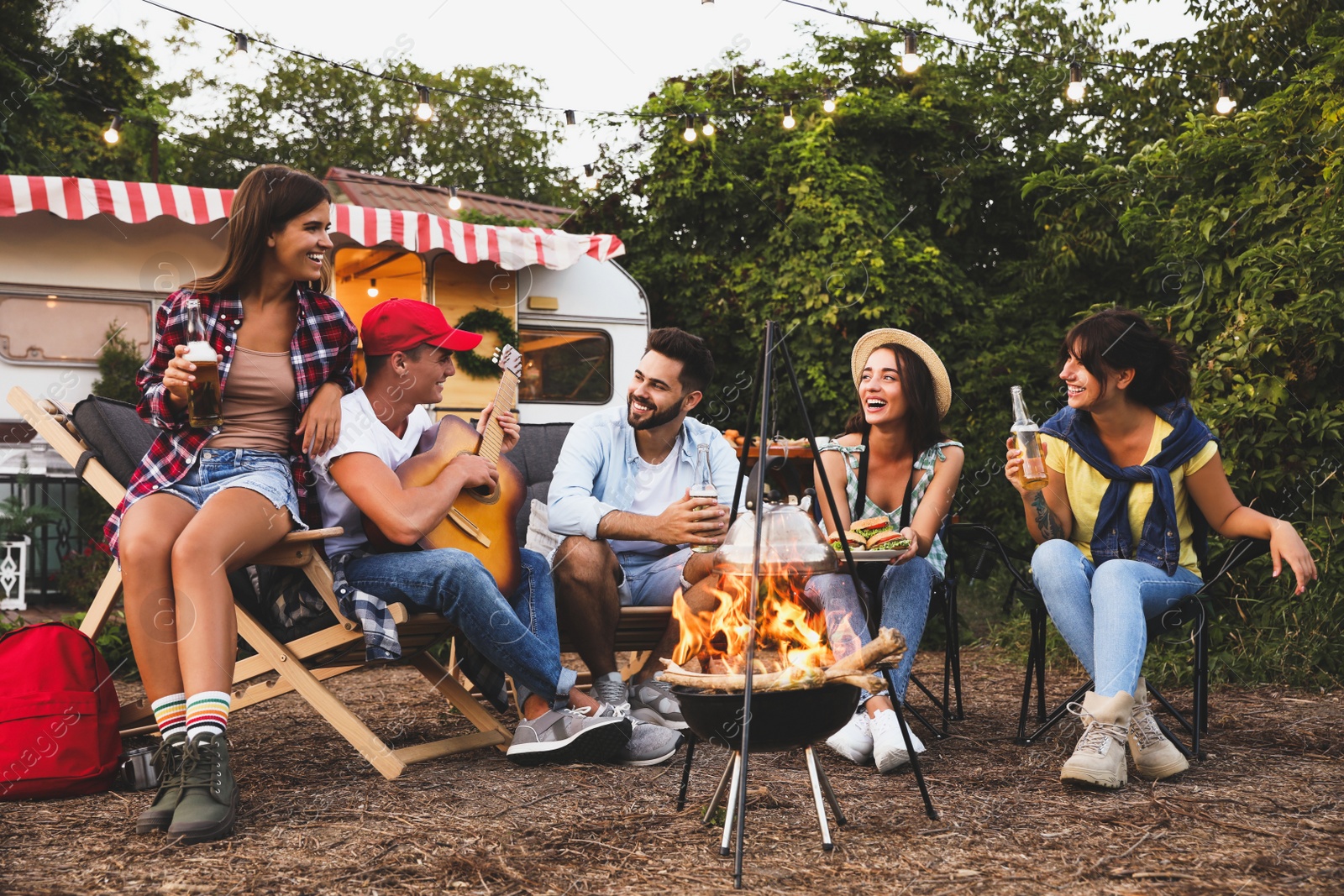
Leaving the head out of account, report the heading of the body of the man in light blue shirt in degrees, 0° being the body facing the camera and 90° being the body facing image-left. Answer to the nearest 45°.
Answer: approximately 0°

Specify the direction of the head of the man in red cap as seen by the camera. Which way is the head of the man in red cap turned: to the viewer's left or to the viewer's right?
to the viewer's right

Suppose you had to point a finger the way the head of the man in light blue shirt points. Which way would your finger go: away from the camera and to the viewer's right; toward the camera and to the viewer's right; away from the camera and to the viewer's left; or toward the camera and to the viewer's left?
toward the camera and to the viewer's left

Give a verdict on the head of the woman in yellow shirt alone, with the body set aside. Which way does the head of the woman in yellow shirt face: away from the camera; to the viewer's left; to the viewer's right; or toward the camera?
to the viewer's left

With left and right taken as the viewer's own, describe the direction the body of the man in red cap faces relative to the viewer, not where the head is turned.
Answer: facing to the right of the viewer

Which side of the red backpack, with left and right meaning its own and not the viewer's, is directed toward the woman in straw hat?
left

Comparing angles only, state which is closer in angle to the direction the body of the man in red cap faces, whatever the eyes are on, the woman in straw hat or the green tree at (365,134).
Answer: the woman in straw hat

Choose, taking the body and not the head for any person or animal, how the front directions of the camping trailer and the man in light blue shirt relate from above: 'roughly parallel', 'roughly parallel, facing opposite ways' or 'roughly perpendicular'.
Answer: roughly perpendicular

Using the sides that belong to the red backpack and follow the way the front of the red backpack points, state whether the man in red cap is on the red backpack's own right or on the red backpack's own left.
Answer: on the red backpack's own left

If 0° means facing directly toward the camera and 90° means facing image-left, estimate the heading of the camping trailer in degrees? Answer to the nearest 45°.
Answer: approximately 270°

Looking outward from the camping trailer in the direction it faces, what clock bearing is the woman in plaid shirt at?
The woman in plaid shirt is roughly at 3 o'clock from the camping trailer.
